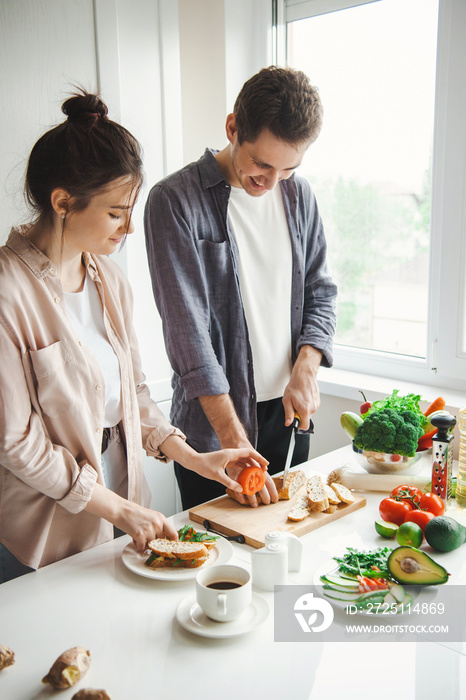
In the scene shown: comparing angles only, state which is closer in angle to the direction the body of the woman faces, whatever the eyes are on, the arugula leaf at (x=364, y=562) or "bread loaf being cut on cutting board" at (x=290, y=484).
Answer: the arugula leaf

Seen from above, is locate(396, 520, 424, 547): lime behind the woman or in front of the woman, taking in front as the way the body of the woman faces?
in front

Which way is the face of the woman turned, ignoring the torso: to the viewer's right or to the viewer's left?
to the viewer's right

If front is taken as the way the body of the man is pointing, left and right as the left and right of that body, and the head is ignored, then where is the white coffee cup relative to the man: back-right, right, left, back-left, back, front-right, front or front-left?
front-right

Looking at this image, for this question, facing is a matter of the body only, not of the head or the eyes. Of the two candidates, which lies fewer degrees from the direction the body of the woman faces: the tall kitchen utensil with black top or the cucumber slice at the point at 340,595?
the cucumber slice

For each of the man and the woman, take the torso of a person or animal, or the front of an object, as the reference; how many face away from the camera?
0

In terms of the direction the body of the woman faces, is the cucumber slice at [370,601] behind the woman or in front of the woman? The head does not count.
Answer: in front

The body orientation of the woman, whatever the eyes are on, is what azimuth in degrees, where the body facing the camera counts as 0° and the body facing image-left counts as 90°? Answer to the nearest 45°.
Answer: approximately 315°
